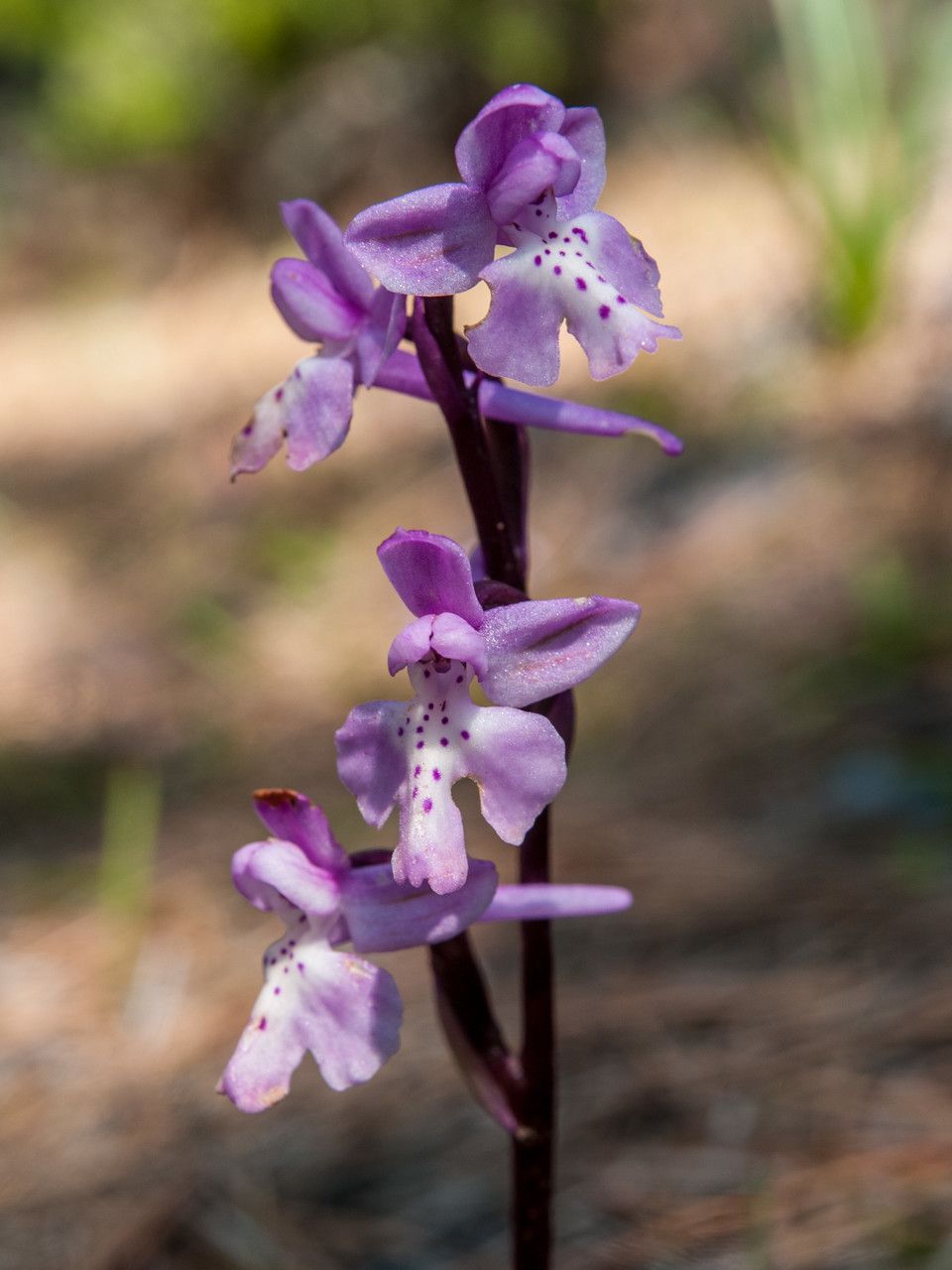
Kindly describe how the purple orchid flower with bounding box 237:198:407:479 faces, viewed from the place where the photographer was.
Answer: facing to the left of the viewer

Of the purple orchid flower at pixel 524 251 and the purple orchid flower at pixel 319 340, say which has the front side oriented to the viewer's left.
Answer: the purple orchid flower at pixel 319 340

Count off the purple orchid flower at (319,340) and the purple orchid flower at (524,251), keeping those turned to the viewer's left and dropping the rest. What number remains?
1
